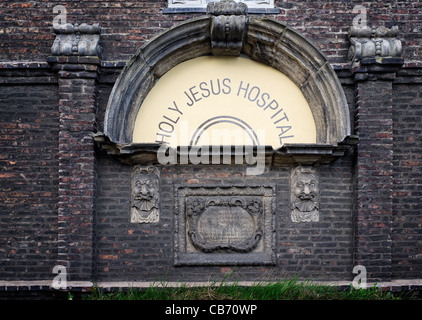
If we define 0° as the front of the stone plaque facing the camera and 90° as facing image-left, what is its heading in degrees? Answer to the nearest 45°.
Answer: approximately 0°
